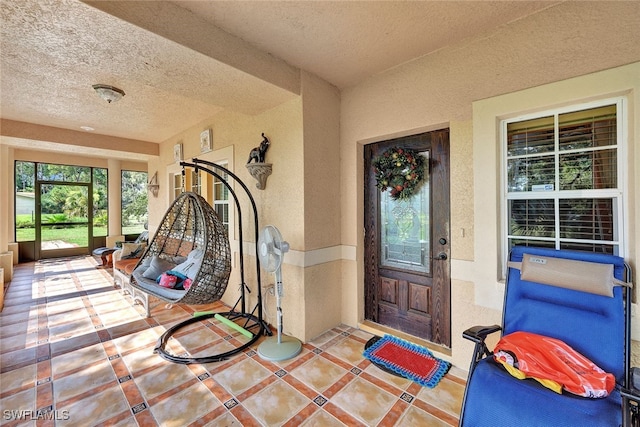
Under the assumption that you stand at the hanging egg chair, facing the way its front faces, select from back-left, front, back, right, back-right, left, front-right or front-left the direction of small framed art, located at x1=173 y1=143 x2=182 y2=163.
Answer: back-right

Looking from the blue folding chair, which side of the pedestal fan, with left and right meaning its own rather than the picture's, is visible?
left

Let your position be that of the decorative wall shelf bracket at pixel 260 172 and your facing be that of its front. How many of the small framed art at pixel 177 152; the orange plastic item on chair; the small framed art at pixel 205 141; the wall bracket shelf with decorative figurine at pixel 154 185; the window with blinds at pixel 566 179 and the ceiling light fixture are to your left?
2

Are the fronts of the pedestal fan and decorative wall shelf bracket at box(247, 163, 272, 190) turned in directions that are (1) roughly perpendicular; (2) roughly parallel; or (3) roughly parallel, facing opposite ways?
roughly parallel

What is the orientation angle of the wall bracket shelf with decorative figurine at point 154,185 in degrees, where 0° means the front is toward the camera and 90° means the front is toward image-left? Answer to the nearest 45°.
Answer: approximately 90°

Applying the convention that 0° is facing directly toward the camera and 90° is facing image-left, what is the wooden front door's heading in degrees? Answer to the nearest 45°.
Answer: approximately 45°

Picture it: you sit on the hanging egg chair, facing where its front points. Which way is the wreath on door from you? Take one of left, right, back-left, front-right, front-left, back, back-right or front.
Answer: left

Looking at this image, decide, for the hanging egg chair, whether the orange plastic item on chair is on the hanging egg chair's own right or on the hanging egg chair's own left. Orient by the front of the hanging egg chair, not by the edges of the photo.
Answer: on the hanging egg chair's own left

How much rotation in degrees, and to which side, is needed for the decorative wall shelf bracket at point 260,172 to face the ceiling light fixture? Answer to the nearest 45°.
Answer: approximately 45° to its right

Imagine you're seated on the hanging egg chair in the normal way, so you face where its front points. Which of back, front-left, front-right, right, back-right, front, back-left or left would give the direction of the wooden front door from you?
left

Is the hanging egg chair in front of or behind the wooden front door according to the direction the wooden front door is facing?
in front

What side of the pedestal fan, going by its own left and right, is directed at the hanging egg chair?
right

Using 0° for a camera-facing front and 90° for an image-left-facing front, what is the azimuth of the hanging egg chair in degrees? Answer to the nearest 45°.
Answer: approximately 45°
